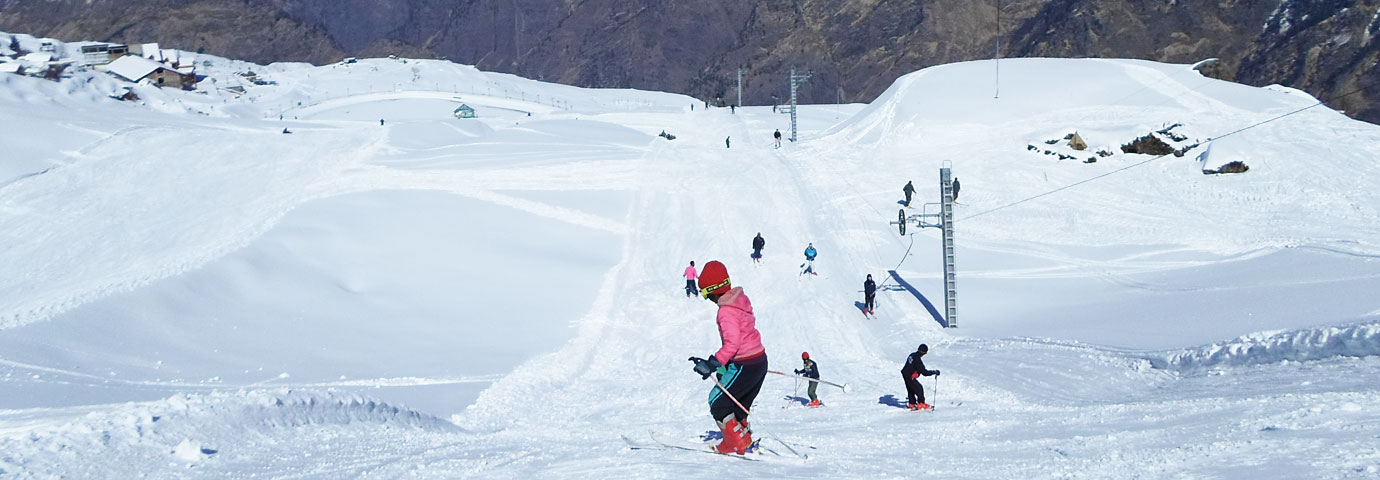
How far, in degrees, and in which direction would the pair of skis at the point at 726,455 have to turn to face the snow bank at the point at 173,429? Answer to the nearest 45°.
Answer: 0° — it already faces it

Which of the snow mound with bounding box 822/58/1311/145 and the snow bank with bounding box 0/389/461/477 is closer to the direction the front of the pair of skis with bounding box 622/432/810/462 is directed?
the snow bank

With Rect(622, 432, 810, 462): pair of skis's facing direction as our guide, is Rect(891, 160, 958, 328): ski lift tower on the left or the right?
on its right

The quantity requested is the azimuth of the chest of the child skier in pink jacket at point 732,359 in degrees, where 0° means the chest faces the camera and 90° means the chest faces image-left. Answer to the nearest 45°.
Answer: approximately 90°

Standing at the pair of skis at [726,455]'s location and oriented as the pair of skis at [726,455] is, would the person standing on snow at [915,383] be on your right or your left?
on your right

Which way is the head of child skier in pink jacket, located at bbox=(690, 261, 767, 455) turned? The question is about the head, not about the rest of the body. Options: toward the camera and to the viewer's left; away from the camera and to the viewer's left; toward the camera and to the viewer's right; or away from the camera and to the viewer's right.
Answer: away from the camera and to the viewer's left

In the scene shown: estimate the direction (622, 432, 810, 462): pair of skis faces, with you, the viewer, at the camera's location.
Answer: facing to the left of the viewer

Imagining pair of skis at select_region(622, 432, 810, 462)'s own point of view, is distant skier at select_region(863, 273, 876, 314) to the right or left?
on its right

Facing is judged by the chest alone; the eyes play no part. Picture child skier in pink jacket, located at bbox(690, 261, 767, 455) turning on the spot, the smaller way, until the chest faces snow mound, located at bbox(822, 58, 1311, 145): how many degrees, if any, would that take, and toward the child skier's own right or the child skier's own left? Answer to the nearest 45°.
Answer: approximately 90° to the child skier's own right

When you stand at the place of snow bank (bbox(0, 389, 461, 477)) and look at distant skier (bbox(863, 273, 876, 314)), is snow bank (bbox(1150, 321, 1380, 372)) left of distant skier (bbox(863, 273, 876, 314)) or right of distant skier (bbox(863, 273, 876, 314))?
right
